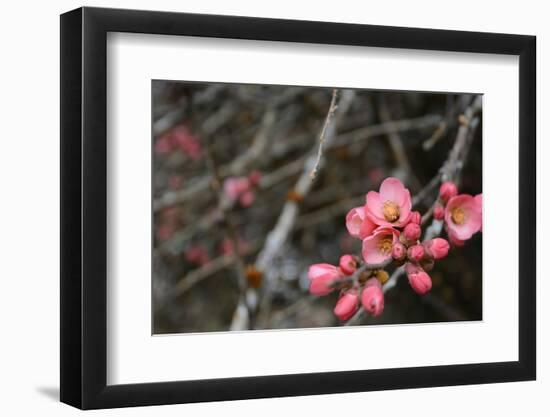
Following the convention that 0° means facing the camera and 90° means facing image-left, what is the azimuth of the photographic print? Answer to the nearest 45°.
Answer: approximately 315°

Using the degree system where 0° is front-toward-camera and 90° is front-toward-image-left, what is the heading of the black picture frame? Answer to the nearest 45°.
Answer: approximately 315°
